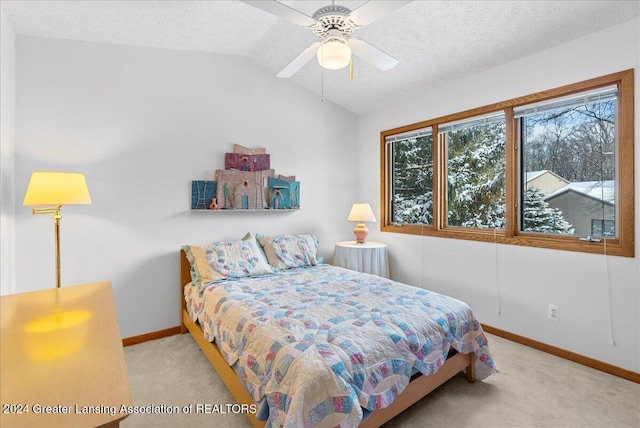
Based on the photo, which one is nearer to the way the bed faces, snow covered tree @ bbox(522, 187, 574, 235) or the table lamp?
the snow covered tree

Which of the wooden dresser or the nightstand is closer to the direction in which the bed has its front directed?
the wooden dresser

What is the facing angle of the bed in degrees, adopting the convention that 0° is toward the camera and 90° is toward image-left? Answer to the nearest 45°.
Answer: approximately 315°

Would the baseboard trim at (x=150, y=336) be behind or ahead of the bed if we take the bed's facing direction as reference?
behind

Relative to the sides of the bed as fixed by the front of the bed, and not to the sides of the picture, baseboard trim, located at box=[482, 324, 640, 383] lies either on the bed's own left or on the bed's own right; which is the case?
on the bed's own left

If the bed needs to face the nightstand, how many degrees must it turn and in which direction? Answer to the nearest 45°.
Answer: approximately 135° to its left

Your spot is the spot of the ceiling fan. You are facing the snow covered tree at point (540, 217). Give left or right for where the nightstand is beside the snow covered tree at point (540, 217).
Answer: left

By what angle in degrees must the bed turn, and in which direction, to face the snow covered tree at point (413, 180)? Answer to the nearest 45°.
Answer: approximately 90° to its left

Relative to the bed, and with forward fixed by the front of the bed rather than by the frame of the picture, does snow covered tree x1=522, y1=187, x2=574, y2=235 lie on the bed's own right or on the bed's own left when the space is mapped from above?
on the bed's own left

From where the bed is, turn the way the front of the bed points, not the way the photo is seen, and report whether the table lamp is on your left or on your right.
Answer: on your left

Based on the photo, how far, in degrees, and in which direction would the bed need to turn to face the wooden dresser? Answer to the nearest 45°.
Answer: approximately 90° to its right
